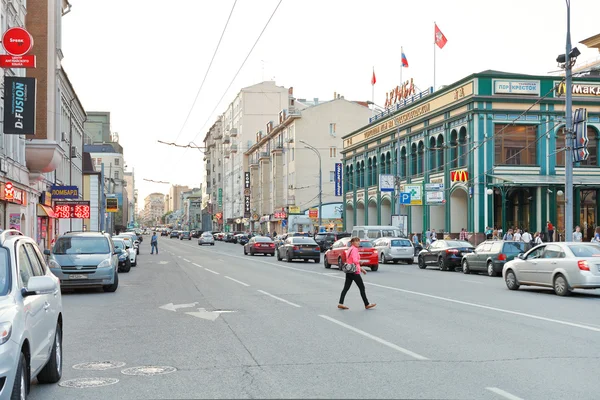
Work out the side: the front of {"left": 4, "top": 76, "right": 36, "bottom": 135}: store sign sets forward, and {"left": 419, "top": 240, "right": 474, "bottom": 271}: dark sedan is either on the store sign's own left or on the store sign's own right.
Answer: on the store sign's own left

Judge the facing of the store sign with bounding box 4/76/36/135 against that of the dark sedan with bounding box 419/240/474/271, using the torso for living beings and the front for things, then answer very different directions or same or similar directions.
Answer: very different directions

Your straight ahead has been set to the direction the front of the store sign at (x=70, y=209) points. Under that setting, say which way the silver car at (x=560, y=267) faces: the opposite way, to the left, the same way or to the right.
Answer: the opposite way

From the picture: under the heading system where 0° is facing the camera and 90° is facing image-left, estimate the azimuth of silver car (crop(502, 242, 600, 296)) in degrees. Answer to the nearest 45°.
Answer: approximately 135°

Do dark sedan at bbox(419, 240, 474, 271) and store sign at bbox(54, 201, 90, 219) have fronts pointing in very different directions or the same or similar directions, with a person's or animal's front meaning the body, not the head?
very different directions

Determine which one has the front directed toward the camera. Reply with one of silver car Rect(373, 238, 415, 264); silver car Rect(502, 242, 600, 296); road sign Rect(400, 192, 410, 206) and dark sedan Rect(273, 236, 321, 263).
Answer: the road sign

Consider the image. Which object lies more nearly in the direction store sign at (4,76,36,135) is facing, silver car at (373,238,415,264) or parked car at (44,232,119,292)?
the parked car

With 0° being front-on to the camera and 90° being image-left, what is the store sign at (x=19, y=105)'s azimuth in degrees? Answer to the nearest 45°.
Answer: approximately 0°
